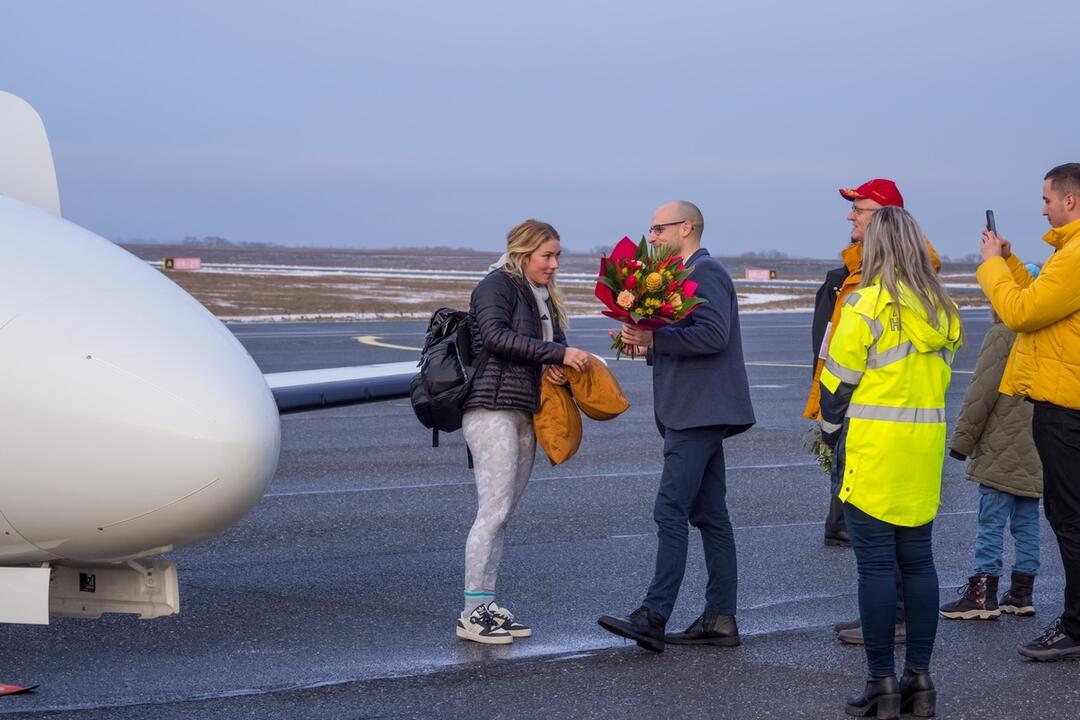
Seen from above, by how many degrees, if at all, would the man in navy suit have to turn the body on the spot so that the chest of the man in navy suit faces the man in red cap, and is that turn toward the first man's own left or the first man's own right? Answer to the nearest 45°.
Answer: approximately 135° to the first man's own right

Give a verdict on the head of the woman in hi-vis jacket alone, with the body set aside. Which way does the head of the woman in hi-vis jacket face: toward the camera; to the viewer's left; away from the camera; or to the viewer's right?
away from the camera

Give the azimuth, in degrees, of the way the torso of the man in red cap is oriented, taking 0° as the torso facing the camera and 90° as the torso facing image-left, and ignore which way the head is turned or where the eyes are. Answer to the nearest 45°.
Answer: approximately 90°

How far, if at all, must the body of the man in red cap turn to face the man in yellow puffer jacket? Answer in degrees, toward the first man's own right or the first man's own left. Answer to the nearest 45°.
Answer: approximately 135° to the first man's own left

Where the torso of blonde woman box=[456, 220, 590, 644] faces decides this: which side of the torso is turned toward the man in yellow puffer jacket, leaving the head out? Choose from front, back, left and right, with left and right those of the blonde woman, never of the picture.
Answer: front

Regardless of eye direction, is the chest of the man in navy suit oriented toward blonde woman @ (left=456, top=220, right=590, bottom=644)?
yes

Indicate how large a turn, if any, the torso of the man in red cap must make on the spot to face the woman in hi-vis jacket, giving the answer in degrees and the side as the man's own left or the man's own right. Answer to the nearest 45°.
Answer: approximately 90° to the man's own left

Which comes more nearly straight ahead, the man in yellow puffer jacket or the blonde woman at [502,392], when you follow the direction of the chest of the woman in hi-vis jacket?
the blonde woman

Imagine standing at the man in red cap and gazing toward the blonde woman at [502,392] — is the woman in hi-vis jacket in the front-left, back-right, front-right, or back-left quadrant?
front-left

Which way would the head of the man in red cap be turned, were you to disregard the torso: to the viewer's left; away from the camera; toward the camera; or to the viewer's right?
to the viewer's left

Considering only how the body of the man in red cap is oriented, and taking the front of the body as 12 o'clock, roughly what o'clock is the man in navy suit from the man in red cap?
The man in navy suit is roughly at 12 o'clock from the man in red cap.

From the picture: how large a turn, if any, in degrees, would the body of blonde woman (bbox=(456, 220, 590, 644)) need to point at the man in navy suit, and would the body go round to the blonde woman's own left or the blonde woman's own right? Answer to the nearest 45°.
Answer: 0° — they already face them

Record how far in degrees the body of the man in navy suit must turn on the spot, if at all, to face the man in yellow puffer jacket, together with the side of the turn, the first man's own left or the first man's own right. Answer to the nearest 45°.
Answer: approximately 180°

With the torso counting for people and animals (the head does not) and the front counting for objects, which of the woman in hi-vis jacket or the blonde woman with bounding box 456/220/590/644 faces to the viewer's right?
the blonde woman

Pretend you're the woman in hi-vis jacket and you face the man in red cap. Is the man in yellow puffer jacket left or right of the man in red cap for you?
right

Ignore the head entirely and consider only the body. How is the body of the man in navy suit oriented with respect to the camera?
to the viewer's left

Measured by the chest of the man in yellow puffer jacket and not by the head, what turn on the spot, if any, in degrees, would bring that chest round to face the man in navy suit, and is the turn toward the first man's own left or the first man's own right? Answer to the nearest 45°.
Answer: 0° — they already face them

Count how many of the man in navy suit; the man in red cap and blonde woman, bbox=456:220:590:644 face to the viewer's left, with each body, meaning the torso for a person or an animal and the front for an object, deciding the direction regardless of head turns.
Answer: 2

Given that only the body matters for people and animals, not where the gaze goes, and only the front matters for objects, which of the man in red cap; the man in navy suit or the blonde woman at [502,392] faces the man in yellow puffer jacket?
the blonde woman
